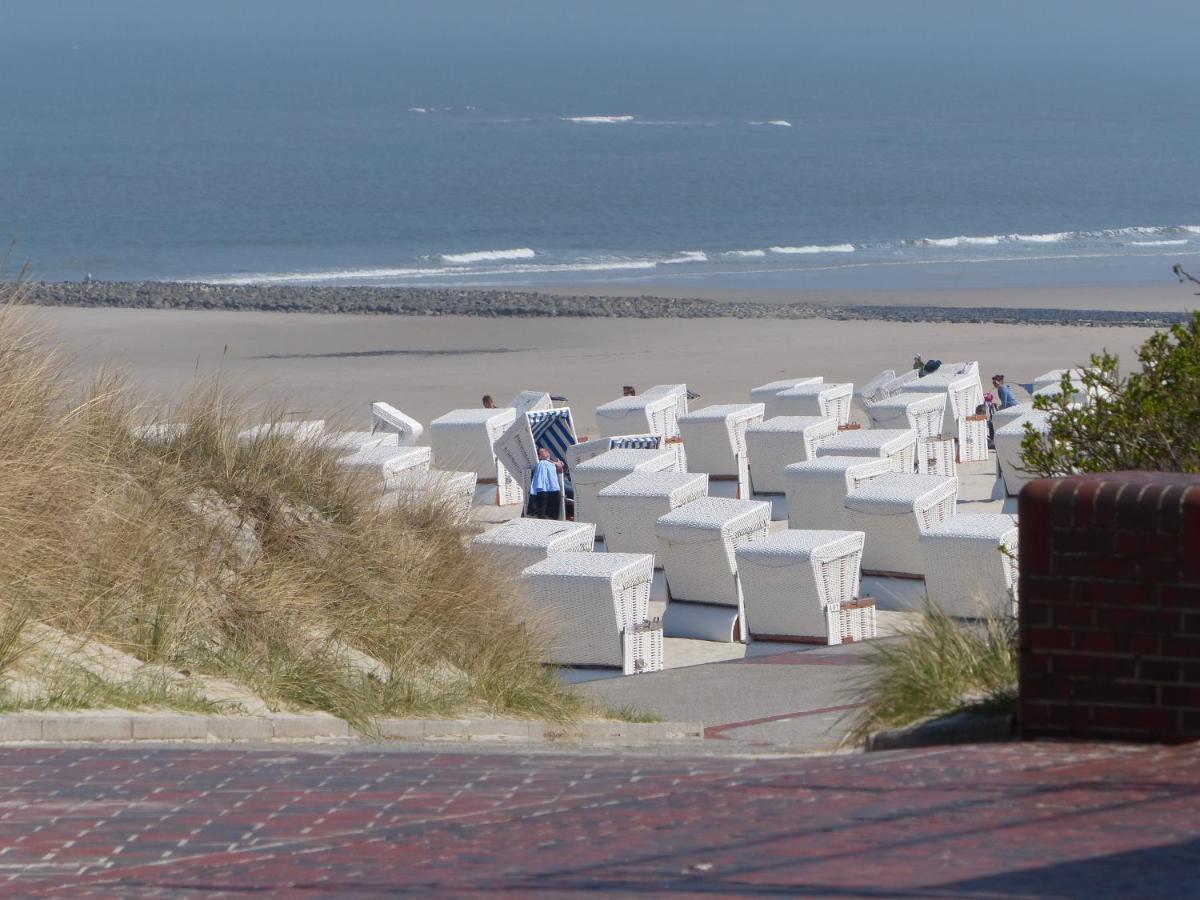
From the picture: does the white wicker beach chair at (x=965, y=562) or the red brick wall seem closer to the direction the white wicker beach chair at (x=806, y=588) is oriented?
the white wicker beach chair

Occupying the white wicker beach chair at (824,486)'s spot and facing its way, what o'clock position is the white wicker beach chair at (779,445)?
the white wicker beach chair at (779,445) is roughly at 10 o'clock from the white wicker beach chair at (824,486).

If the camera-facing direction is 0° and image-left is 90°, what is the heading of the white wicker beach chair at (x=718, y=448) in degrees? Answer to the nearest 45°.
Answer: approximately 225°

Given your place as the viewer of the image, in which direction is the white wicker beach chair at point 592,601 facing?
facing away from the viewer and to the right of the viewer

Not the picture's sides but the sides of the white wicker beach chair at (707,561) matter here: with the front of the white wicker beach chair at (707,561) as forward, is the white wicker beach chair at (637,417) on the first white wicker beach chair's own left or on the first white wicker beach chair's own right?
on the first white wicker beach chair's own left

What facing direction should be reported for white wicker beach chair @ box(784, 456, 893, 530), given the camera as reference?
facing away from the viewer and to the right of the viewer

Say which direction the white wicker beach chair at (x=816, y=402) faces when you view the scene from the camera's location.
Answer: facing away from the viewer and to the right of the viewer

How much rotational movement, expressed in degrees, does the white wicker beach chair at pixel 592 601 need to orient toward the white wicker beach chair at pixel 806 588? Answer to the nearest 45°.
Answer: approximately 45° to its right

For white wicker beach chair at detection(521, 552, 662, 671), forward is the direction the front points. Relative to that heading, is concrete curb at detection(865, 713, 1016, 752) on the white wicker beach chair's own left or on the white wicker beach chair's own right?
on the white wicker beach chair's own right

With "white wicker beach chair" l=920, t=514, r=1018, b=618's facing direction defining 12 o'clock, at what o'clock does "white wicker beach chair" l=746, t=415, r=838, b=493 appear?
"white wicker beach chair" l=746, t=415, r=838, b=493 is roughly at 10 o'clock from "white wicker beach chair" l=920, t=514, r=1018, b=618.

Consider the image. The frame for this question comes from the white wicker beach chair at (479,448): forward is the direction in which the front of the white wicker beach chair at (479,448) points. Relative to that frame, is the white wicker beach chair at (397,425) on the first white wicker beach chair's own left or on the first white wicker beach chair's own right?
on the first white wicker beach chair's own left

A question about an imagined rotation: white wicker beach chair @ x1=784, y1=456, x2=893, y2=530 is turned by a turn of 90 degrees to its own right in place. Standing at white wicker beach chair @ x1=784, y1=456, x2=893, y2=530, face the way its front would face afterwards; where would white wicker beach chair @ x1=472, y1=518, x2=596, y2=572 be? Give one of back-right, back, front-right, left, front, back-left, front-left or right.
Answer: right

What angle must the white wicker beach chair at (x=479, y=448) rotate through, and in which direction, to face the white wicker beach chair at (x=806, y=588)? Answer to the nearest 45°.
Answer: approximately 135° to its right

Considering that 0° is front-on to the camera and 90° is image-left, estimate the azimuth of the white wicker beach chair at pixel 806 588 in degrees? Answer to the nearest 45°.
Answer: approximately 225°

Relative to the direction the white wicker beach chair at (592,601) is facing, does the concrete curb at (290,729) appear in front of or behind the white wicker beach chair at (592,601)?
behind
